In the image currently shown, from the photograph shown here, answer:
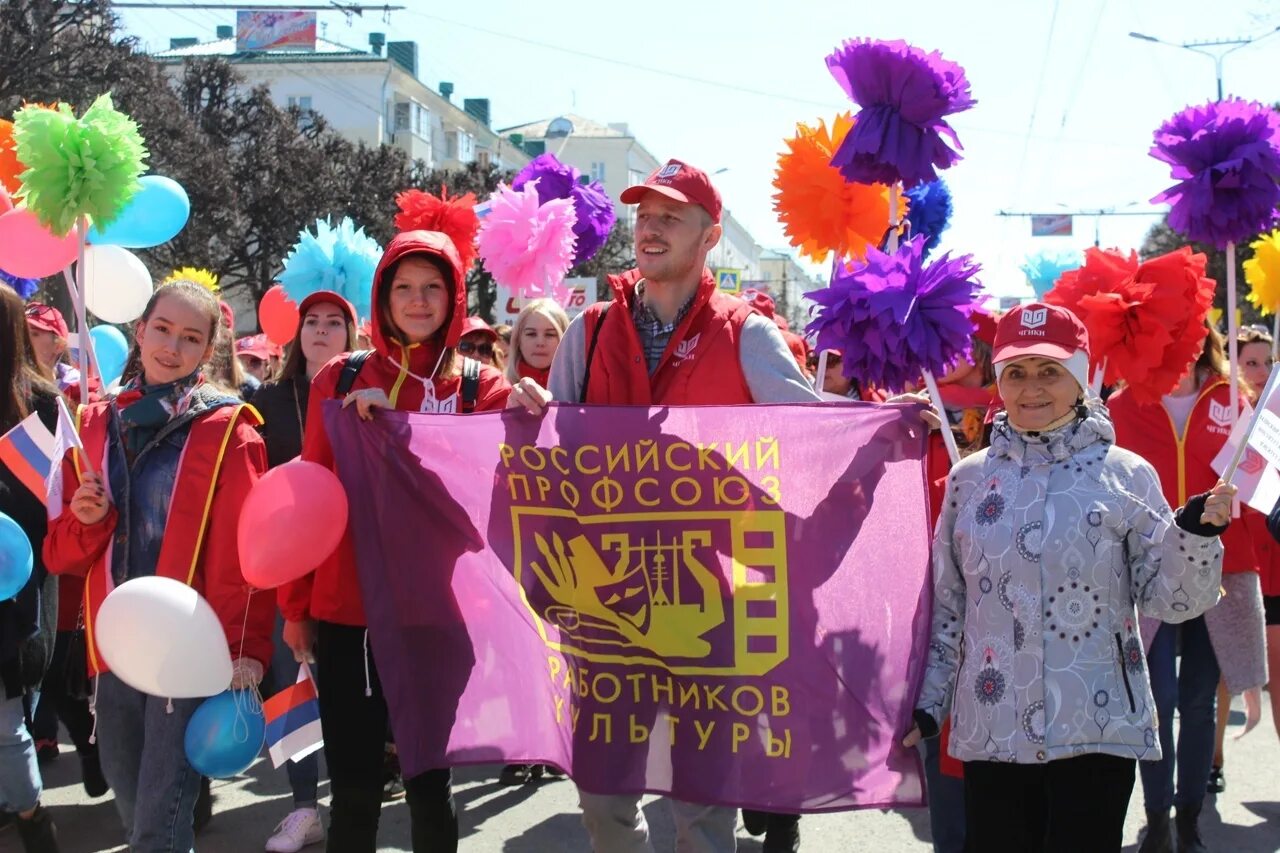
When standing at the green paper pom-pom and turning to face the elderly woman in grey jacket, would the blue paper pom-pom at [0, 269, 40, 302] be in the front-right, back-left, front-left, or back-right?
back-left

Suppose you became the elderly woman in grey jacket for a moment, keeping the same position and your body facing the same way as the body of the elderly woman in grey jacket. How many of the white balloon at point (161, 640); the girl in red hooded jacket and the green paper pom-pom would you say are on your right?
3

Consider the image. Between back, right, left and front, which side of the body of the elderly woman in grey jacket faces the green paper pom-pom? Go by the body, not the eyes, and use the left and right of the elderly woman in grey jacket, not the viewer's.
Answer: right

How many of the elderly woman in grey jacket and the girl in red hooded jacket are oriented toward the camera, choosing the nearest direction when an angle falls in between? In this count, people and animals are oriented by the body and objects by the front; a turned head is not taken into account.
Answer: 2

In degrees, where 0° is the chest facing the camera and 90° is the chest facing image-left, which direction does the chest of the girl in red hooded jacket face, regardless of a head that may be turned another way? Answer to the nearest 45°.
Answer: approximately 0°

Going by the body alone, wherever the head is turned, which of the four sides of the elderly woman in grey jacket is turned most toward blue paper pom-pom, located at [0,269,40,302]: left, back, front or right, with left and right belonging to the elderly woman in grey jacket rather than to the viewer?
right

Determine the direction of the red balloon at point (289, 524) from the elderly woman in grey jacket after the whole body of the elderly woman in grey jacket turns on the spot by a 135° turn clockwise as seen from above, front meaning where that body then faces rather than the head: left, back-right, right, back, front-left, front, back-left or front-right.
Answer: front-left

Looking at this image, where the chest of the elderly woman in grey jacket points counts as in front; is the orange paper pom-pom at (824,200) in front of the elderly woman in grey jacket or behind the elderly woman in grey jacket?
behind
